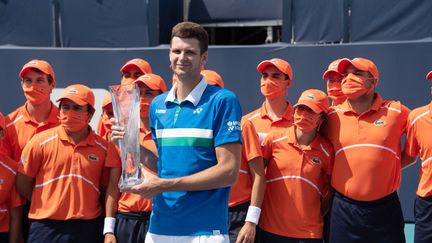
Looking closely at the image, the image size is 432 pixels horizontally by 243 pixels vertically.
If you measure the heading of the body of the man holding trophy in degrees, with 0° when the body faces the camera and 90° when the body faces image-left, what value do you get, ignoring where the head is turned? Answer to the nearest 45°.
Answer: approximately 45°
